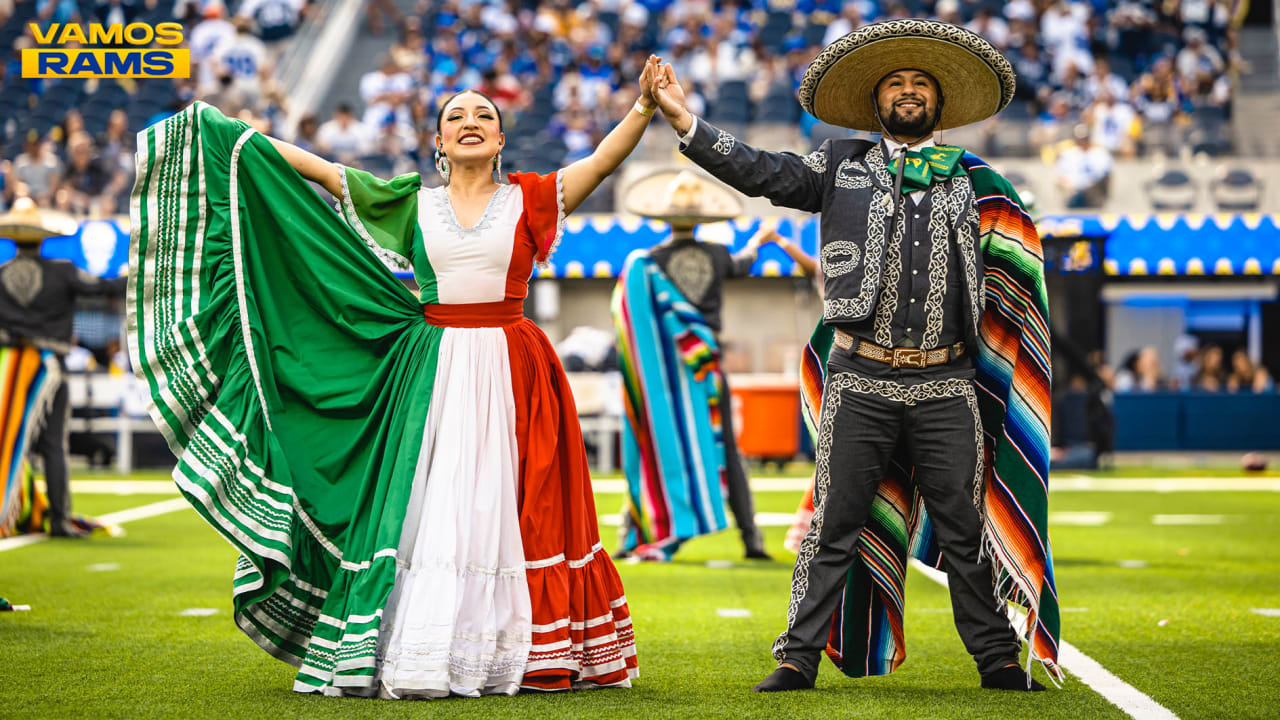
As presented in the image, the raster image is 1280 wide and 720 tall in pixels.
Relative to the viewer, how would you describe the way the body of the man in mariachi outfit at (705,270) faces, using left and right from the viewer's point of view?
facing away from the viewer

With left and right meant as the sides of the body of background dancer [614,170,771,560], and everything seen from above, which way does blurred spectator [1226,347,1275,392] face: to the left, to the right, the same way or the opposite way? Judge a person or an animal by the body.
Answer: the opposite way

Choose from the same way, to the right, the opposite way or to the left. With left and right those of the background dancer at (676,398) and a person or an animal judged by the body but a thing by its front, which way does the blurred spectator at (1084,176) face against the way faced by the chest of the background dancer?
the opposite way

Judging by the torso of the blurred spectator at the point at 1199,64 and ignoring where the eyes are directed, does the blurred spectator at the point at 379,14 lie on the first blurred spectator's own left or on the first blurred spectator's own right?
on the first blurred spectator's own right

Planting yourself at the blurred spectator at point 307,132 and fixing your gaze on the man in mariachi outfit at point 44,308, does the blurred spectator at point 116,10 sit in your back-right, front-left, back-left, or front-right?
back-right

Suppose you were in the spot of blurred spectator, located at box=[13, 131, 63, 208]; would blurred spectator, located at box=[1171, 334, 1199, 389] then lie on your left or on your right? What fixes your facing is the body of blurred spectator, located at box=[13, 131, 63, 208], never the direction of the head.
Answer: on your left

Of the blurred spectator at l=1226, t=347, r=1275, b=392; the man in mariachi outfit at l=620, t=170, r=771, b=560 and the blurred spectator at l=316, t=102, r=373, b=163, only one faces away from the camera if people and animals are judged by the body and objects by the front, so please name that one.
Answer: the man in mariachi outfit

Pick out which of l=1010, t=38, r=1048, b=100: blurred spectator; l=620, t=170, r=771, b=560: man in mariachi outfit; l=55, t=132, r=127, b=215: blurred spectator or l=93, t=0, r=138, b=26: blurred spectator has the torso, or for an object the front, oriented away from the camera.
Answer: the man in mariachi outfit

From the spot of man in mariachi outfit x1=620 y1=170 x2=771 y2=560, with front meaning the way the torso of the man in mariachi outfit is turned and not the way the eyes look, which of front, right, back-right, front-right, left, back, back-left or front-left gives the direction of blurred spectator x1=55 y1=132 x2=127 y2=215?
front-left

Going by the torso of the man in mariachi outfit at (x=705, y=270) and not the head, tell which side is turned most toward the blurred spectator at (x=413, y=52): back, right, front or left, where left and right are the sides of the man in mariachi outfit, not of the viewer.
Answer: front

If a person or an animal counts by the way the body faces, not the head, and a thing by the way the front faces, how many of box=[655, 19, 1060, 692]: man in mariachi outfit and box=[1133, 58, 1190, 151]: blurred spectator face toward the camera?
2

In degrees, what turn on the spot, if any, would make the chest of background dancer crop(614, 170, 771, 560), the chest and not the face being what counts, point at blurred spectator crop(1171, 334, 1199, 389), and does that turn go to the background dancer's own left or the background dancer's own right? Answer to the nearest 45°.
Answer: approximately 45° to the background dancer's own right
